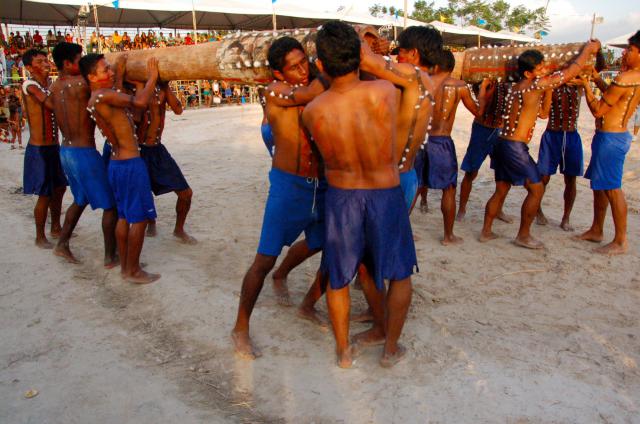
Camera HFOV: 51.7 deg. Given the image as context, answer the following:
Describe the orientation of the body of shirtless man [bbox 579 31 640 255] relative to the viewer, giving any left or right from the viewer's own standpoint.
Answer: facing to the left of the viewer

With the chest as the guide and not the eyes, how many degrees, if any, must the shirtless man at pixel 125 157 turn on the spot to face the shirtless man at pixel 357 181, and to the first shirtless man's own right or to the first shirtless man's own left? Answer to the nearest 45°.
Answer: approximately 45° to the first shirtless man's own right

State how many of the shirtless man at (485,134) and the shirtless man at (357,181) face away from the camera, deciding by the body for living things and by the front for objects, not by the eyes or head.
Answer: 1

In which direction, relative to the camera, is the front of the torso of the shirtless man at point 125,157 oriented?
to the viewer's right

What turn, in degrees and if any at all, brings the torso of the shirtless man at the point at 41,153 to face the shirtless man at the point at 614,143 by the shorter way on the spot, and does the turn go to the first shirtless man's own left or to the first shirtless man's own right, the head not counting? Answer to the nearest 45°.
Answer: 0° — they already face them

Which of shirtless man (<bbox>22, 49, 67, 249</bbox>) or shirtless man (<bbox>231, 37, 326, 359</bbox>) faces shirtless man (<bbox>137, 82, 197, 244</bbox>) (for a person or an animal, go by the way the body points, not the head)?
shirtless man (<bbox>22, 49, 67, 249</bbox>)

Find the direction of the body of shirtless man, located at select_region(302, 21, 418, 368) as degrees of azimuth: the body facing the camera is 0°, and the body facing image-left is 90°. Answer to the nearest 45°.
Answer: approximately 180°

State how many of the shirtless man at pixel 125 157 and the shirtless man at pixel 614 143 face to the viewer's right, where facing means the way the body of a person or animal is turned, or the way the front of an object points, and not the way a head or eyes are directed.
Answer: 1
